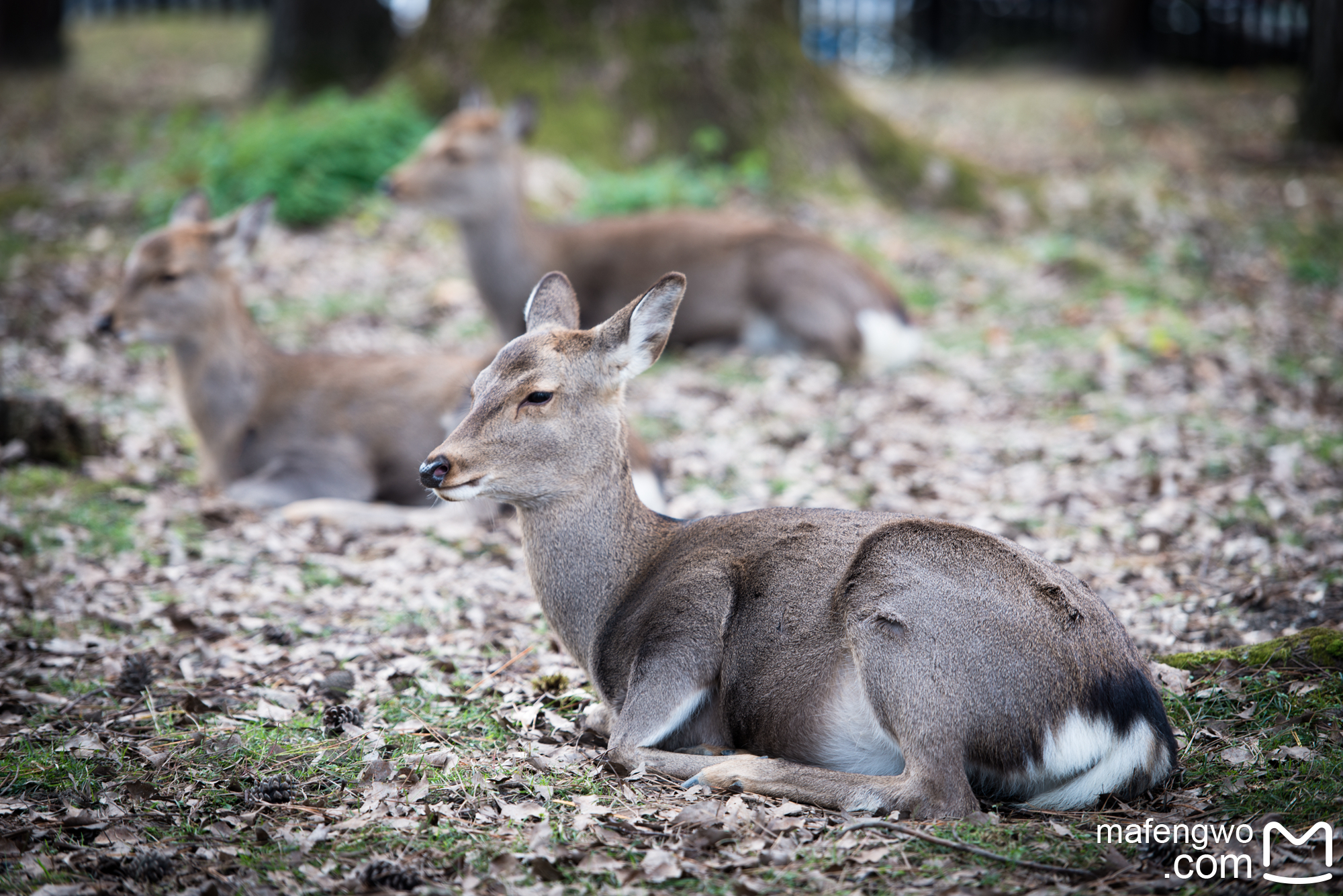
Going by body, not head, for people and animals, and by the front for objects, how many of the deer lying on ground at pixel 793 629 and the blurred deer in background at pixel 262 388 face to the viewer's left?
2

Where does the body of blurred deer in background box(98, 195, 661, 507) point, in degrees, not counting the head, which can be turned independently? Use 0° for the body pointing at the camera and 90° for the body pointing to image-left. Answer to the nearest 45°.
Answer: approximately 90°

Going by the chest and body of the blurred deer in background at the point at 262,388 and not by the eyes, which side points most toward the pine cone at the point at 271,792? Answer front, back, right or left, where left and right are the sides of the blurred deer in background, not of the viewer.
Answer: left

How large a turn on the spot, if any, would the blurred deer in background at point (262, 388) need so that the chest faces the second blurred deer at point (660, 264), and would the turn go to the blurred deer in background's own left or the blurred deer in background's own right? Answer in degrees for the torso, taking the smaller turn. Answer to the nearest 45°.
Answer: approximately 135° to the blurred deer in background's own right

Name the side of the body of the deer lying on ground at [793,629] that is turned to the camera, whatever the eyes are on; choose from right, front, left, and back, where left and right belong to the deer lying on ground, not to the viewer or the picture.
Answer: left

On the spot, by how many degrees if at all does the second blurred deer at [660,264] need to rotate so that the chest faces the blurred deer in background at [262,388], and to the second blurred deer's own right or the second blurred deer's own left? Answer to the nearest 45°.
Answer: approximately 45° to the second blurred deer's own left

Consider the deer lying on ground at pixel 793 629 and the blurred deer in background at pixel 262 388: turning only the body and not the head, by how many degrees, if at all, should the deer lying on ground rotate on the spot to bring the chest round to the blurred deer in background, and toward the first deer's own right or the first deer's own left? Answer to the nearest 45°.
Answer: approximately 45° to the first deer's own right

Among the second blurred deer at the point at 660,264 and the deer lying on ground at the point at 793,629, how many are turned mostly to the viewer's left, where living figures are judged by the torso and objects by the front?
2

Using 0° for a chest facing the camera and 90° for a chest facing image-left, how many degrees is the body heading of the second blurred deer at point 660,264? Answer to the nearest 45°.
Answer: approximately 90°

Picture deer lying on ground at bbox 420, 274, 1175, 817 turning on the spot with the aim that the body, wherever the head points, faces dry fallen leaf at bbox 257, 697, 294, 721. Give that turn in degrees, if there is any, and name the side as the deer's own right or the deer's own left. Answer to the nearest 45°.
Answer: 0° — it already faces it

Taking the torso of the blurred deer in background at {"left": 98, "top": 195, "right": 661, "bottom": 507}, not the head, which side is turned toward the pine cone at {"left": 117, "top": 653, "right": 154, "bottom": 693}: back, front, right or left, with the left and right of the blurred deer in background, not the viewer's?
left

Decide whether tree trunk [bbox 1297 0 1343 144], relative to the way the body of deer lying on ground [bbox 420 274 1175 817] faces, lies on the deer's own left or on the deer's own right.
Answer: on the deer's own right

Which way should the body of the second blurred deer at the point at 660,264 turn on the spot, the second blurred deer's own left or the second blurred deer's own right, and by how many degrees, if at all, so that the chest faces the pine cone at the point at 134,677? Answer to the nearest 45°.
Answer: approximately 90° to the second blurred deer's own left
